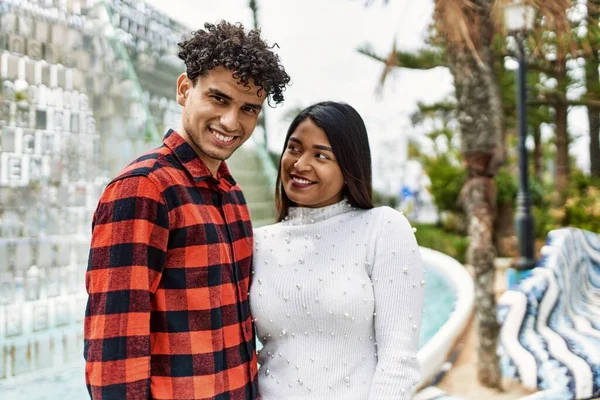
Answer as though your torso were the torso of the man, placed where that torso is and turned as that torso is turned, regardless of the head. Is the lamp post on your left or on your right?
on your left

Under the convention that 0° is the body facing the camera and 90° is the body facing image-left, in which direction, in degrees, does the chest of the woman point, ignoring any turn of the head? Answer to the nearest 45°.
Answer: approximately 45°

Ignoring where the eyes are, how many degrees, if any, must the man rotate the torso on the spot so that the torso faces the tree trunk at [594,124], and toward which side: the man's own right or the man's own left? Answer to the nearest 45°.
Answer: approximately 90° to the man's own left

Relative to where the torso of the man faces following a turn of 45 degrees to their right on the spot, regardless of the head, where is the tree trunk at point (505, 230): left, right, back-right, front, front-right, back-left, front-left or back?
back-left

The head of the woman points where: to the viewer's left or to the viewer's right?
to the viewer's left

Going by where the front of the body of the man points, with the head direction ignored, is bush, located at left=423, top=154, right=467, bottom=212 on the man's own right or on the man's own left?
on the man's own left

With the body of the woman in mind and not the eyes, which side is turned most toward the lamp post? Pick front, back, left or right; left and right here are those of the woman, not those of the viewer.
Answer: back

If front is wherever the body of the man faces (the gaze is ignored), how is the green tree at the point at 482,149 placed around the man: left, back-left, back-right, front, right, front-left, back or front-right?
left

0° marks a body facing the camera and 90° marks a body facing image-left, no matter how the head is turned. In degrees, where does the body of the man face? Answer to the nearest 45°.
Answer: approximately 315°

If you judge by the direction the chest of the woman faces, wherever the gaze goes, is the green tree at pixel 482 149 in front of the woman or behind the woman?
behind
